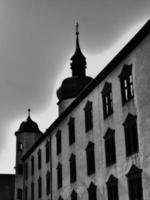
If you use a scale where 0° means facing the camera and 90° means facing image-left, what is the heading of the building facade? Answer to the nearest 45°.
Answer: approximately 45°

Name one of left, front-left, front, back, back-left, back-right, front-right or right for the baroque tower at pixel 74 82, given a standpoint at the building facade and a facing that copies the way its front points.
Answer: back-right
